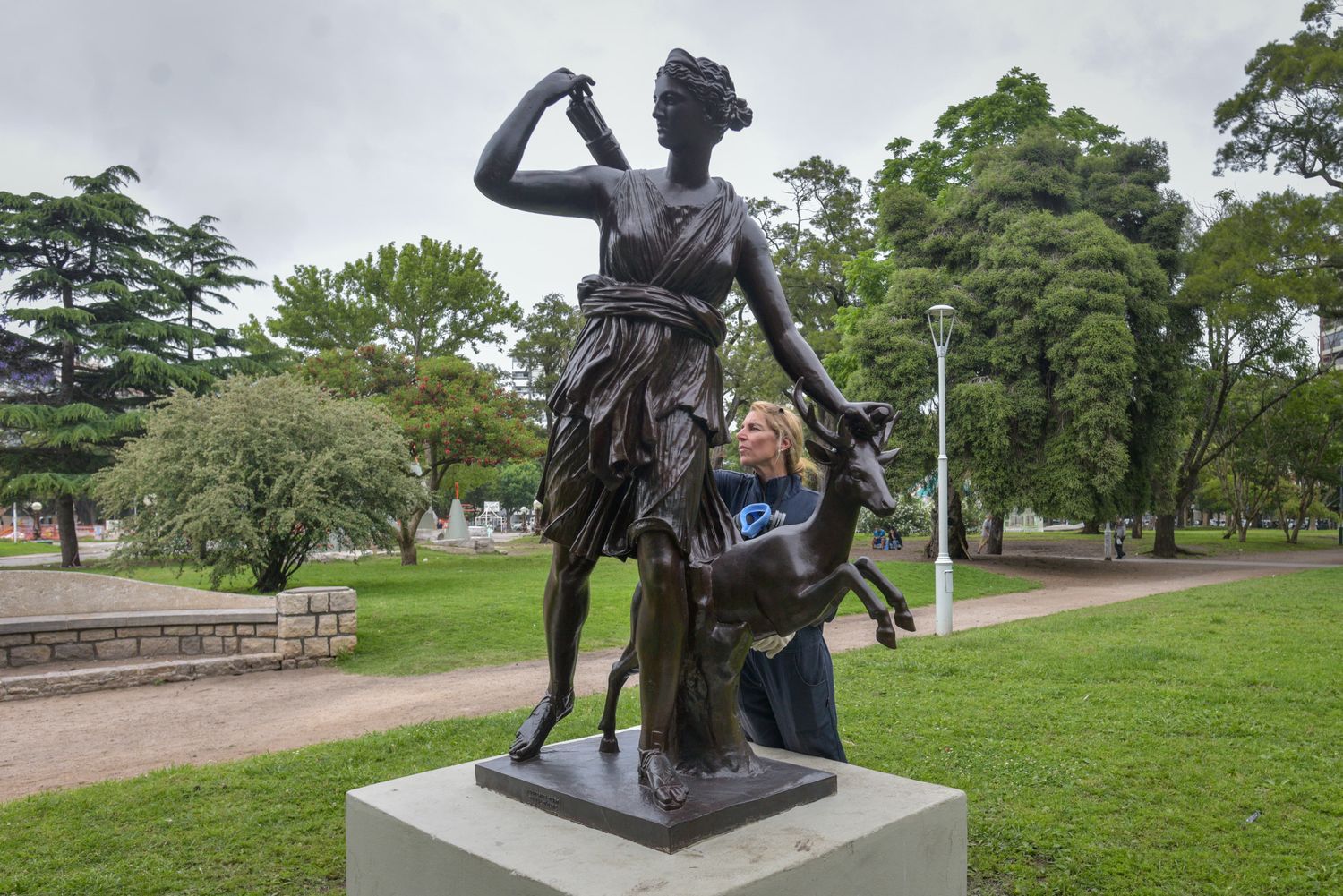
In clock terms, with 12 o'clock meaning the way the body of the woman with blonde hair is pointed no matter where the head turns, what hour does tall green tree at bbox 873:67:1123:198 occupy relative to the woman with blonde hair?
The tall green tree is roughly at 5 o'clock from the woman with blonde hair.

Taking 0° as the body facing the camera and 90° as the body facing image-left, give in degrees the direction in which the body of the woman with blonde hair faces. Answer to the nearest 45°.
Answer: approximately 45°

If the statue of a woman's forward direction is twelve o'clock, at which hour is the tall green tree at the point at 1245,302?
The tall green tree is roughly at 7 o'clock from the statue of a woman.

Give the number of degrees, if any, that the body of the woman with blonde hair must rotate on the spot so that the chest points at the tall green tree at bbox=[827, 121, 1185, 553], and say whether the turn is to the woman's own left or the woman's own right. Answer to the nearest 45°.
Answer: approximately 135° to the woman's own right

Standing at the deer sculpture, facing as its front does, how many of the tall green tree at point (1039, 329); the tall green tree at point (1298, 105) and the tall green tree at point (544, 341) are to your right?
0

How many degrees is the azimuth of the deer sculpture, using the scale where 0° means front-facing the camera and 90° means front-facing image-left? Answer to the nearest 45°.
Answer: approximately 315°

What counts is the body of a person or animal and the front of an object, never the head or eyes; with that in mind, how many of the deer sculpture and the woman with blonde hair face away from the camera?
0

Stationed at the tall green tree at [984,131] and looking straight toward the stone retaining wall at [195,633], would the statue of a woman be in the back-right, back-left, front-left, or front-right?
front-left

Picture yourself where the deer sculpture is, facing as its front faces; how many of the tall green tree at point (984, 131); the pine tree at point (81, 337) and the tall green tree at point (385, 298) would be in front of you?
0

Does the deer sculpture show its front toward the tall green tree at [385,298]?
no

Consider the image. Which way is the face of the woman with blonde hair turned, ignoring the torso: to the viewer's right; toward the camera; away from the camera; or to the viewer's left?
to the viewer's left

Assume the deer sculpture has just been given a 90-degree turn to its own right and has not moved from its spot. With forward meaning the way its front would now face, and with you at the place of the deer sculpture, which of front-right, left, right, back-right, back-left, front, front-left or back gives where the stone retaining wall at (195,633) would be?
right

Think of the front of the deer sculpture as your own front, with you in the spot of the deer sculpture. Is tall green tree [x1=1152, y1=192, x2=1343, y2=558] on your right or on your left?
on your left

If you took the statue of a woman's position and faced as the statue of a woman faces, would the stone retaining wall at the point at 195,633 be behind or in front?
behind

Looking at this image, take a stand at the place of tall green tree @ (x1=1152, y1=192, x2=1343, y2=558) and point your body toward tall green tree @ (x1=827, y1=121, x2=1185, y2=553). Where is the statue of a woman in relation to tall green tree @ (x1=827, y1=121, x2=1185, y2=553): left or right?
left

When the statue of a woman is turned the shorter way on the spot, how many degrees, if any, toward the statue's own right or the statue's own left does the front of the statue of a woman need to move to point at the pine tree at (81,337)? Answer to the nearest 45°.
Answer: approximately 135° to the statue's own right

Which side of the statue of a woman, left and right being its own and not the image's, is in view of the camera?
front

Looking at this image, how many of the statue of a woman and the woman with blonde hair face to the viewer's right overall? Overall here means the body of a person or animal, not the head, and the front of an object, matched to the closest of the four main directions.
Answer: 0

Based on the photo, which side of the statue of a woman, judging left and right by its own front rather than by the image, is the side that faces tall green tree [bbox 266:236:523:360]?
back

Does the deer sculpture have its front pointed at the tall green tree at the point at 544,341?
no

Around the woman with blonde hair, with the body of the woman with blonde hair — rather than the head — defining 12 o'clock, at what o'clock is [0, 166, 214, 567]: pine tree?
The pine tree is roughly at 3 o'clock from the woman with blonde hair.
